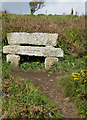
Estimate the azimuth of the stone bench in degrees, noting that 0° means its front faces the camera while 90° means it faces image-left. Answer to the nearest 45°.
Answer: approximately 0°
